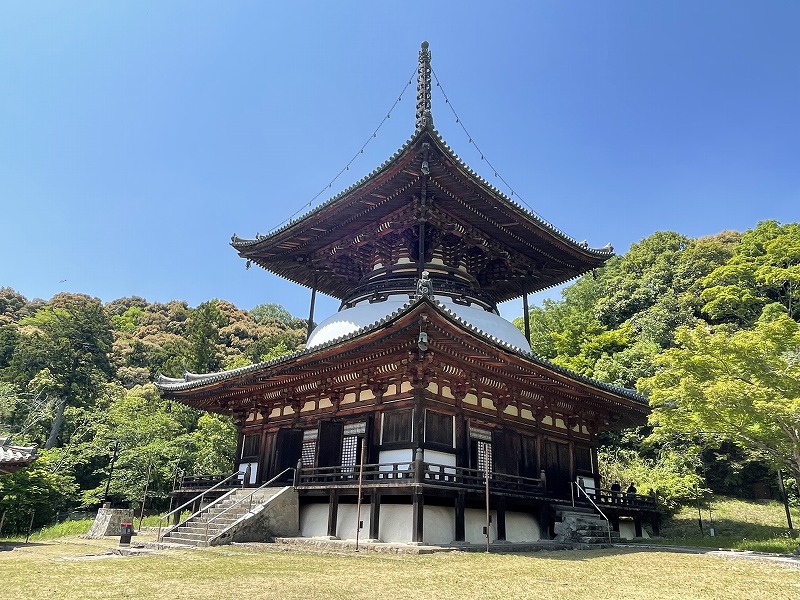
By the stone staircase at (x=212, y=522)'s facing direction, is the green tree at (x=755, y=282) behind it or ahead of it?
behind

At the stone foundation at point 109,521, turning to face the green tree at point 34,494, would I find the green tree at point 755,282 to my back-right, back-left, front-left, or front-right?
back-right

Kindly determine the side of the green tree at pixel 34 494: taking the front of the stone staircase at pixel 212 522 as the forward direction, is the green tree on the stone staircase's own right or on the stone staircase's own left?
on the stone staircase's own right

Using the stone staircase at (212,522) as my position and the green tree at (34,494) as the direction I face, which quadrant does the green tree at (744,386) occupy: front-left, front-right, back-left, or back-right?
back-right

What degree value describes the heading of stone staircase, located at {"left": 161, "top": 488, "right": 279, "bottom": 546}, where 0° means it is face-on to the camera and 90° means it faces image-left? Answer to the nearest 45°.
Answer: approximately 45°
